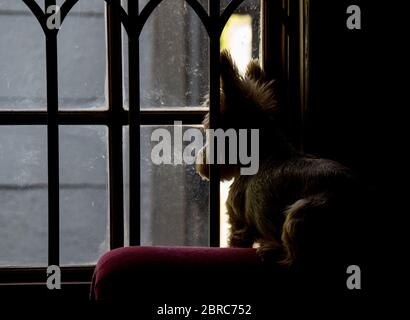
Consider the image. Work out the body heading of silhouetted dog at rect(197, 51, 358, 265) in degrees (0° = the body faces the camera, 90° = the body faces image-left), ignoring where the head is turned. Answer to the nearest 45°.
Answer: approximately 90°
